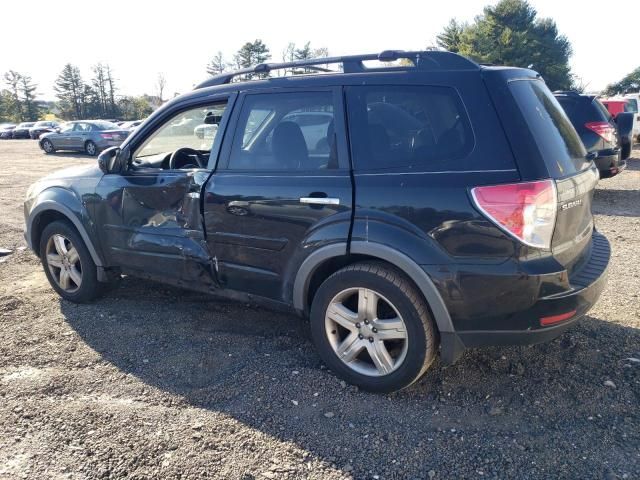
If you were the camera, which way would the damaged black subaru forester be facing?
facing away from the viewer and to the left of the viewer

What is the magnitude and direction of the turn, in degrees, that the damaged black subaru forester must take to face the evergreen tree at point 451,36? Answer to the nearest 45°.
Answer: approximately 45° to its right

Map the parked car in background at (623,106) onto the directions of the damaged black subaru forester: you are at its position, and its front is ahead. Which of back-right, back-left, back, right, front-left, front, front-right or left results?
right

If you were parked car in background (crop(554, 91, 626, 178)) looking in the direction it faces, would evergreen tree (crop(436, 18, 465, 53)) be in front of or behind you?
in front

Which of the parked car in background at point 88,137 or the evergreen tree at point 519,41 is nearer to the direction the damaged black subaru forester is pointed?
the parked car in background

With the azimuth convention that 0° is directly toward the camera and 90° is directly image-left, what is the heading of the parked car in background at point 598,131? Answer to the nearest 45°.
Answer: approximately 135°

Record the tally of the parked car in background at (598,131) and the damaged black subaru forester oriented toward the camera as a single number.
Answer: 0

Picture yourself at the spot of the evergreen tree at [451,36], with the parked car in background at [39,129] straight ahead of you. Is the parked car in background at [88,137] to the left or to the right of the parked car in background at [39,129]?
left

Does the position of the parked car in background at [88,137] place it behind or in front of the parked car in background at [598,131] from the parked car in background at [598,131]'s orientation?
in front
